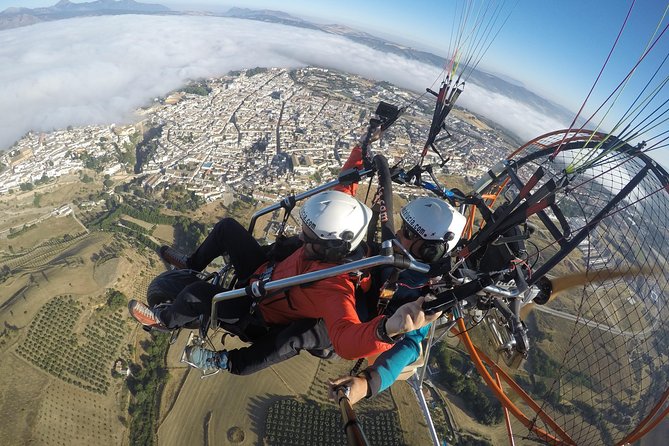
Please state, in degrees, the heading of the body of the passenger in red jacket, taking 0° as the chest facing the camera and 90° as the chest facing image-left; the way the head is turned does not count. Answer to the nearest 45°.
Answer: approximately 90°
